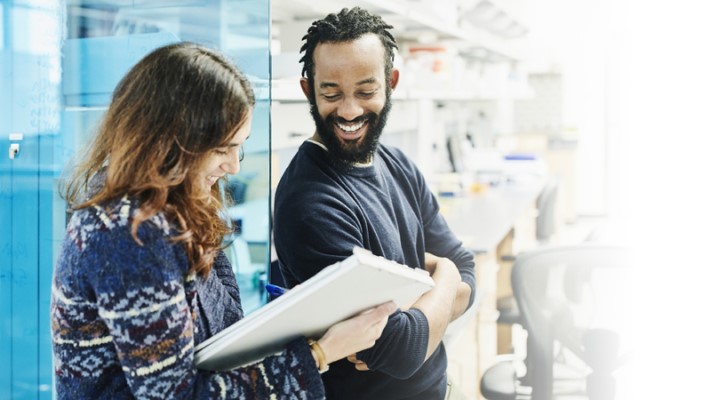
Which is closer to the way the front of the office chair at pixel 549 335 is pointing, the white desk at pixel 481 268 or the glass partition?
the white desk

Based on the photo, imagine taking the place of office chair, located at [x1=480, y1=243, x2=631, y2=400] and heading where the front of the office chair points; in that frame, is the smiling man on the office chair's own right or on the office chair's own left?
on the office chair's own left

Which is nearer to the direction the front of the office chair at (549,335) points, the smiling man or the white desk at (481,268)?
the white desk

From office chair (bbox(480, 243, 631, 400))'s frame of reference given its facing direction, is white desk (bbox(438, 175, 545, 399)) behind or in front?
in front

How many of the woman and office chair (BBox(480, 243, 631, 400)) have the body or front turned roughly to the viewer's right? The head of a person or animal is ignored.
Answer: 1

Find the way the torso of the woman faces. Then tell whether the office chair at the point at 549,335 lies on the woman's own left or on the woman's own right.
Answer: on the woman's own left

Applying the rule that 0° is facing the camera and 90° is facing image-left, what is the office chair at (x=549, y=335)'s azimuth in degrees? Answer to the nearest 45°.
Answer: approximately 135°

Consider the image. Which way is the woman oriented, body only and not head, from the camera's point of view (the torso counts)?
to the viewer's right
